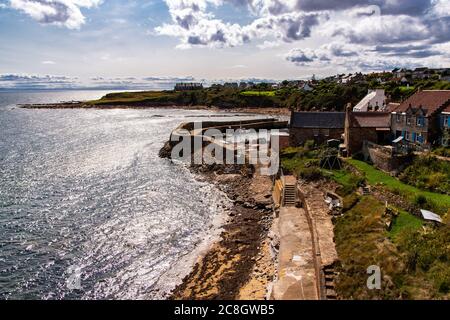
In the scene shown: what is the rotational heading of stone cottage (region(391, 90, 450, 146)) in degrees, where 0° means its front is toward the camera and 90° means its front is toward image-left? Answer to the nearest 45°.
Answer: approximately 45°

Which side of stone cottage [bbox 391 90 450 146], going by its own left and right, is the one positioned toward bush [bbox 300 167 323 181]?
front

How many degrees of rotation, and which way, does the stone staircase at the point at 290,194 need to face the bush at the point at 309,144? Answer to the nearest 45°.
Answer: approximately 180°

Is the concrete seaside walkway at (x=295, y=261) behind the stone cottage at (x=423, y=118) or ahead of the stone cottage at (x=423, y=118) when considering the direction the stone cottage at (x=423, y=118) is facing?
ahead

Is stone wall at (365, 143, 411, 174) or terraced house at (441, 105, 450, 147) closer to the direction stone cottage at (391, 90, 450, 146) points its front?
the stone wall

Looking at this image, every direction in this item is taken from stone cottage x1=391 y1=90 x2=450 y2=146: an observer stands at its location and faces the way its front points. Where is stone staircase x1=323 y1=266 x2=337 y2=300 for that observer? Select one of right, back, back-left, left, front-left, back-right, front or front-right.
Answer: front-left

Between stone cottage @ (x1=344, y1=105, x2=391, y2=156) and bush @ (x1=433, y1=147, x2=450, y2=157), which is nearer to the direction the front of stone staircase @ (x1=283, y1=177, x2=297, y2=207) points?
the bush

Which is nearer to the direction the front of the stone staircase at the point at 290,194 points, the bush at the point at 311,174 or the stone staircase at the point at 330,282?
the stone staircase

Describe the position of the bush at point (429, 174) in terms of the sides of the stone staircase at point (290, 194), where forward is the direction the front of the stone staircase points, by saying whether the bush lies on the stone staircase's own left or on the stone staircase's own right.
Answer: on the stone staircase's own left

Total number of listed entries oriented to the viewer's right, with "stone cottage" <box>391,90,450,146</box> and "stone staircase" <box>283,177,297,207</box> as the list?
0

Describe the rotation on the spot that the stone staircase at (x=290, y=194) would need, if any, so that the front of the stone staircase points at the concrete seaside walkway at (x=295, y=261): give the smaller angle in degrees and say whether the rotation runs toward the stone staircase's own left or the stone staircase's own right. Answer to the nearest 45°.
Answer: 0° — it already faces it

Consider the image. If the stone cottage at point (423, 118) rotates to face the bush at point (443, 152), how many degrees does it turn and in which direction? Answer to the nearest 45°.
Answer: approximately 45° to its left

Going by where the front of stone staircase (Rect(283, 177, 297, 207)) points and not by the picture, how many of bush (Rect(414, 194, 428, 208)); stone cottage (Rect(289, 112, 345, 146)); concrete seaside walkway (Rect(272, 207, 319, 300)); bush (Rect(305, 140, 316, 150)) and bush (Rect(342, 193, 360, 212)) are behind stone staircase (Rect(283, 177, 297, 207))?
2

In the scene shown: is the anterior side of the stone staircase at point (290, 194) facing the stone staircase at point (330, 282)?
yes
